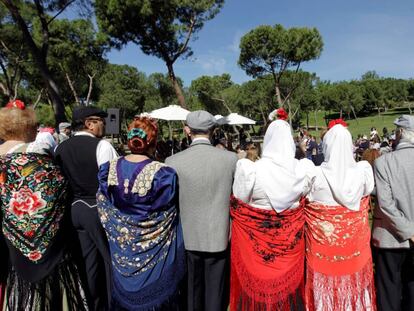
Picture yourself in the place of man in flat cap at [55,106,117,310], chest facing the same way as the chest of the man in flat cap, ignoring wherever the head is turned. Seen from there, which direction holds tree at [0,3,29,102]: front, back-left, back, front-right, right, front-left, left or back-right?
front-left

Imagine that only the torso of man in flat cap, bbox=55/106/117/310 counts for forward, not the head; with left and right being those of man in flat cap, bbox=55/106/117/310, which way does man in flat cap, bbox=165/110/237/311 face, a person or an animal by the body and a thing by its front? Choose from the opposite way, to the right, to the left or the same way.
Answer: the same way

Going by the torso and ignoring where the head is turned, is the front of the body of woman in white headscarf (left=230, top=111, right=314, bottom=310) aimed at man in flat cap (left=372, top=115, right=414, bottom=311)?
no

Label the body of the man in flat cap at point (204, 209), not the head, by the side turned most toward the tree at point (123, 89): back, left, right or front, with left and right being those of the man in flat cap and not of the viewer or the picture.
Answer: front

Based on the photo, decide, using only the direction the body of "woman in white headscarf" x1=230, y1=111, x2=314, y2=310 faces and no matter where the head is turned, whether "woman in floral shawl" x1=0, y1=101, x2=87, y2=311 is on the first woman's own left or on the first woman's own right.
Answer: on the first woman's own left

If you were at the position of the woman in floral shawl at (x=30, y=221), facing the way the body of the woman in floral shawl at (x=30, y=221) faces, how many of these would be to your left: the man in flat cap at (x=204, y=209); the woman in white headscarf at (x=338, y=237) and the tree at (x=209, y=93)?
0

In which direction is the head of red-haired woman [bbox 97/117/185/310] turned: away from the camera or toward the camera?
away from the camera

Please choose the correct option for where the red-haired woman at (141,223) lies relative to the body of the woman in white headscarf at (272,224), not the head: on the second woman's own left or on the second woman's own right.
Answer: on the second woman's own left

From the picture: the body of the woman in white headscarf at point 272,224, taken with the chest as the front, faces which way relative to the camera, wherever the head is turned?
away from the camera

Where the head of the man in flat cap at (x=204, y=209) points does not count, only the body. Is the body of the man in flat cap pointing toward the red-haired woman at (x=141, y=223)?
no

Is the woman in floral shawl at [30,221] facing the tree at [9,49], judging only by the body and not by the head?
yes

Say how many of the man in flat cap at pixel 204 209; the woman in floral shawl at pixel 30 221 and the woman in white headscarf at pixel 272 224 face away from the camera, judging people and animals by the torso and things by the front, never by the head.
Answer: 3

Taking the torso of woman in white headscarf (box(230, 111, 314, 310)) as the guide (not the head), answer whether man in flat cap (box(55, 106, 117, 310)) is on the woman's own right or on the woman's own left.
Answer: on the woman's own left

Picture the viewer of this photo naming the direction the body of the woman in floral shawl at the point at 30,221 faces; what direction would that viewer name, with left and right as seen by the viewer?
facing away from the viewer

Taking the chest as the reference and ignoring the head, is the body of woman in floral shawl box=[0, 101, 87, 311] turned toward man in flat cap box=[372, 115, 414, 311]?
no

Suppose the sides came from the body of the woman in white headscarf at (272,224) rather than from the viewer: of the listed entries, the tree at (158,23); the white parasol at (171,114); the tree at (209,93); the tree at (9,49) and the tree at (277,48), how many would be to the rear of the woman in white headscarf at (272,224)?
0

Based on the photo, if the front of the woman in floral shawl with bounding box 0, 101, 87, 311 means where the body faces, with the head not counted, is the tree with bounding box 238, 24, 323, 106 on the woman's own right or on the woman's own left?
on the woman's own right

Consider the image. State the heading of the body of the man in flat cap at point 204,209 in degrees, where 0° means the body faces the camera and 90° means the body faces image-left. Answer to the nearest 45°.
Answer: approximately 180°

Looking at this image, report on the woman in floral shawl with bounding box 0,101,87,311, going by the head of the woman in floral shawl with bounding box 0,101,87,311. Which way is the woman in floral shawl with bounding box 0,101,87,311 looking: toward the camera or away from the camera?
away from the camera
